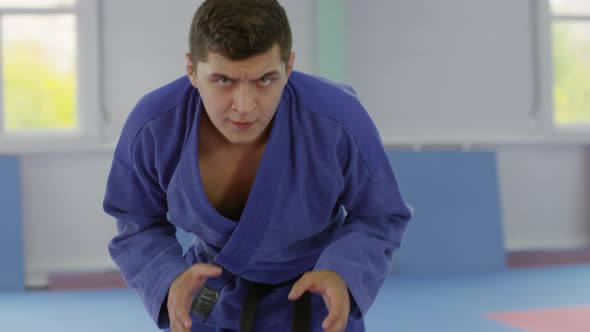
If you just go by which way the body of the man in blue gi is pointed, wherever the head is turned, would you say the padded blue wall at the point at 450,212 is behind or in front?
behind

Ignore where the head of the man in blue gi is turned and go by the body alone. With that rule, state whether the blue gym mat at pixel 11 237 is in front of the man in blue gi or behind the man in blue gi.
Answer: behind

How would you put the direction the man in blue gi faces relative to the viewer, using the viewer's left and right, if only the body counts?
facing the viewer
